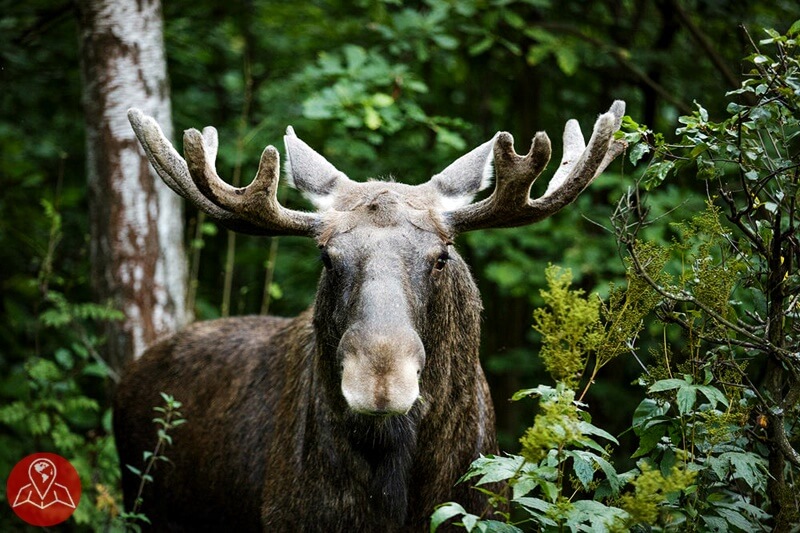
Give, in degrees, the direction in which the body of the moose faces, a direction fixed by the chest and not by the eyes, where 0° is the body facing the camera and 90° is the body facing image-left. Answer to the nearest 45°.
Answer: approximately 315°

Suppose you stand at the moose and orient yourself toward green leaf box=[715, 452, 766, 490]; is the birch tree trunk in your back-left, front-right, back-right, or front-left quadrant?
back-left

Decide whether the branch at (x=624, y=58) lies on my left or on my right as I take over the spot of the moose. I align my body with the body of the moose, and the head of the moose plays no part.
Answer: on my left

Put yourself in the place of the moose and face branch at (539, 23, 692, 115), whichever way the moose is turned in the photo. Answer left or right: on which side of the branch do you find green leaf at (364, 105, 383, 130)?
left

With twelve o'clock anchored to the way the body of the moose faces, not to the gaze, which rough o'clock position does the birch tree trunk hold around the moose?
The birch tree trunk is roughly at 6 o'clock from the moose.

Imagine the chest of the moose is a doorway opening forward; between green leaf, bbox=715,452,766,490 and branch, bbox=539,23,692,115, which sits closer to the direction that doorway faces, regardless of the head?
the green leaf

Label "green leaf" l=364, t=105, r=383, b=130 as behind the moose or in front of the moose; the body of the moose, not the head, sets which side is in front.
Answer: behind
